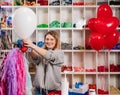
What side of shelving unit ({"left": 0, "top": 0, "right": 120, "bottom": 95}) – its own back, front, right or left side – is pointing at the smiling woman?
front

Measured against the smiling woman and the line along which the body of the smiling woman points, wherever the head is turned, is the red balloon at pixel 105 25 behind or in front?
behind

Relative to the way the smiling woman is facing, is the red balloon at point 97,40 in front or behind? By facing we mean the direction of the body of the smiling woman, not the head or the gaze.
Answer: behind

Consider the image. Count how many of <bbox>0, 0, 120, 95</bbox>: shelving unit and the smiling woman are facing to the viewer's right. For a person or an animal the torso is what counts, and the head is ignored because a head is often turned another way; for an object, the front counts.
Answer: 0

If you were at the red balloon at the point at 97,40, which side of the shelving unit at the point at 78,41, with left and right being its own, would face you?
front

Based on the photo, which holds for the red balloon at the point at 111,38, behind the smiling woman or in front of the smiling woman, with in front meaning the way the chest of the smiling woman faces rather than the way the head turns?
behind

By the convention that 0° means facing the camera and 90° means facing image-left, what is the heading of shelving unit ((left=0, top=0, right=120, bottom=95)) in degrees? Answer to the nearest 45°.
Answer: approximately 0°
